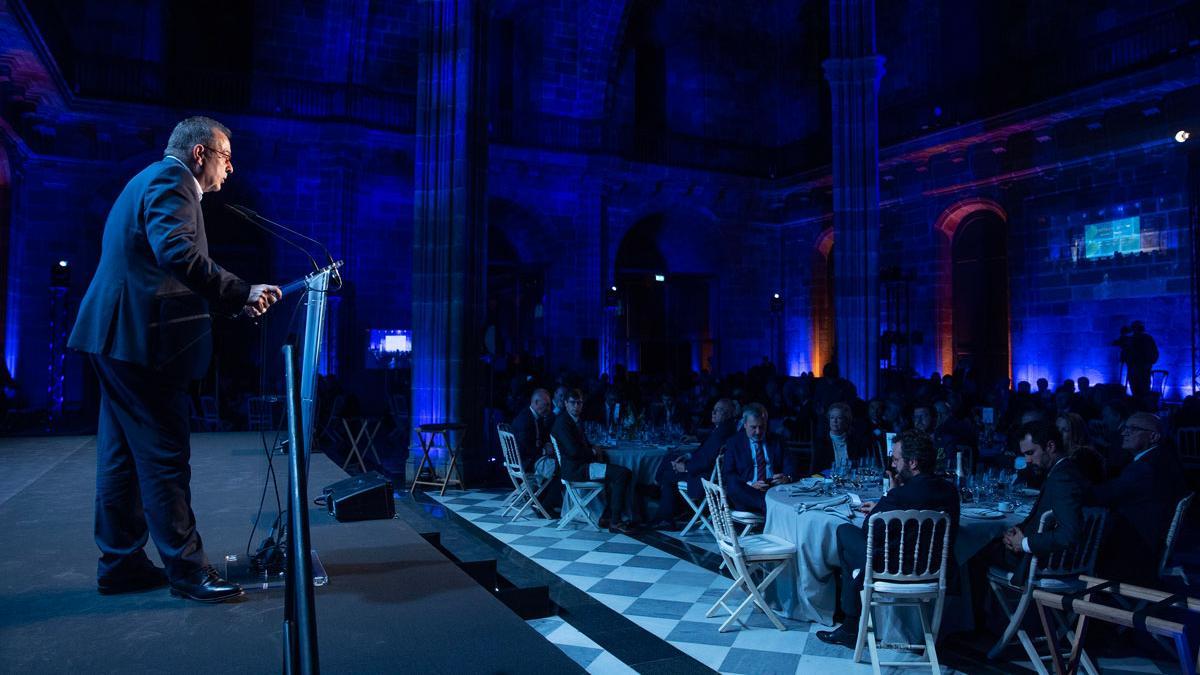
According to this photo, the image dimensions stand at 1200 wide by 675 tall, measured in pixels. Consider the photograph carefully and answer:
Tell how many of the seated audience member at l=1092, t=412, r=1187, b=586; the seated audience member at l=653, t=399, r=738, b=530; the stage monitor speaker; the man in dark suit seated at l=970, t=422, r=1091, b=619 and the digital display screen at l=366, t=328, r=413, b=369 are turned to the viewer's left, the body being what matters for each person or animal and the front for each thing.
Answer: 4

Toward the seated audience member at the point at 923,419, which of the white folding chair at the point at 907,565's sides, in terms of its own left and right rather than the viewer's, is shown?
front

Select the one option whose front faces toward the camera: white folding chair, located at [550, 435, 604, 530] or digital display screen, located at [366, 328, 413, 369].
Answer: the digital display screen

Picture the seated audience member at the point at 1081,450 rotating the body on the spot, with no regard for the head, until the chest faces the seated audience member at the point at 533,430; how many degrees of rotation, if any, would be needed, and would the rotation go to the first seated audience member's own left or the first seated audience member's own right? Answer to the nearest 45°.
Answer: approximately 45° to the first seated audience member's own right

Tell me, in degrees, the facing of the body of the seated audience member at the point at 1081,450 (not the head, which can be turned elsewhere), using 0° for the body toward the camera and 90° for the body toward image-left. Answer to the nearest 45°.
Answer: approximately 45°

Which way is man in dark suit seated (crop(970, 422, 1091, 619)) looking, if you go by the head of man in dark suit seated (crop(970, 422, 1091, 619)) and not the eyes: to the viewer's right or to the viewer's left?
to the viewer's left

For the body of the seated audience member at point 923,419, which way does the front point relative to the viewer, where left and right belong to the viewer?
facing the viewer and to the left of the viewer

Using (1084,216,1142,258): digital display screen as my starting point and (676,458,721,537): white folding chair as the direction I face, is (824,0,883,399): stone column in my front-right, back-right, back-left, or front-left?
front-right

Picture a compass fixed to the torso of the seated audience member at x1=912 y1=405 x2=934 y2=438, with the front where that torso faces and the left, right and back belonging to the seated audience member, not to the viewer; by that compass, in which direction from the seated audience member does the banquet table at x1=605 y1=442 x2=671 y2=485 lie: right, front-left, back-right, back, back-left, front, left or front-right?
front-right

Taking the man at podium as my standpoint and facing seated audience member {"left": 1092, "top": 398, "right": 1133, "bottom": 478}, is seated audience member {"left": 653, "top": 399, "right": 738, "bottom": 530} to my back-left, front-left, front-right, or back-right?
front-left

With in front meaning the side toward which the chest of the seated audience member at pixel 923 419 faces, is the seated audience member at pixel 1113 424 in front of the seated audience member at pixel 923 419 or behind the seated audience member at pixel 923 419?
behind

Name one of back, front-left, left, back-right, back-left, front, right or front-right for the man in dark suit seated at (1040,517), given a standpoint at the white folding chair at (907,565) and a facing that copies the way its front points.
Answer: front-right

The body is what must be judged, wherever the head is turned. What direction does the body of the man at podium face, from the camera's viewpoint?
to the viewer's right

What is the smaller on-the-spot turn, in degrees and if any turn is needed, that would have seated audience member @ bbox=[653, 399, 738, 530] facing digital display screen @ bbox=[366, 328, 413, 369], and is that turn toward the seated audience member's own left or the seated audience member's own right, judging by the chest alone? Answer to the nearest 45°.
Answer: approximately 45° to the seated audience member's own right

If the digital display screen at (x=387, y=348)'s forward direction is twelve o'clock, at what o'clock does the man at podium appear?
The man at podium is roughly at 12 o'clock from the digital display screen.
